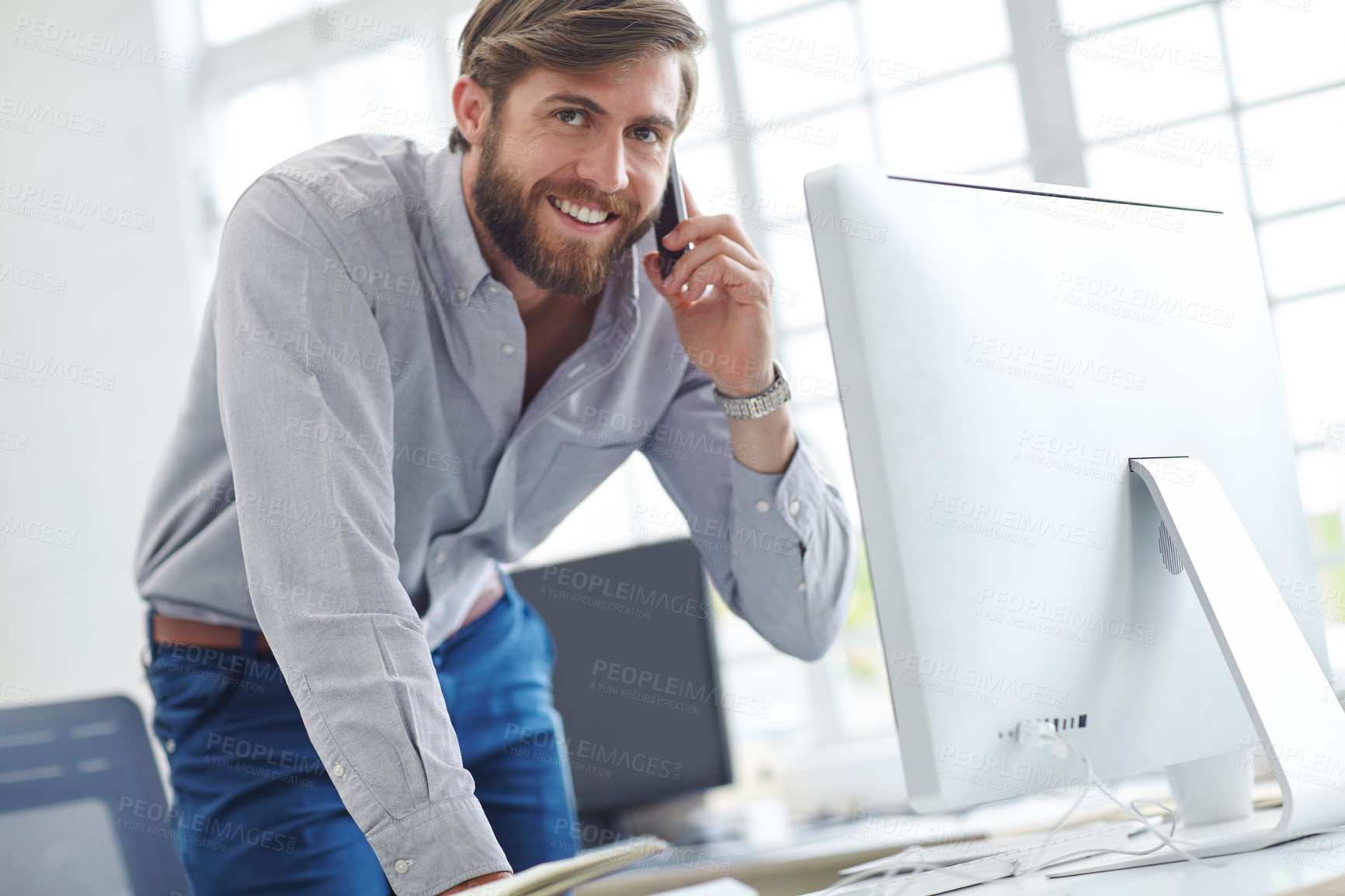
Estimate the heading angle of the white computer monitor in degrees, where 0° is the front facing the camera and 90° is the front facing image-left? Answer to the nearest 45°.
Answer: approximately 135°
